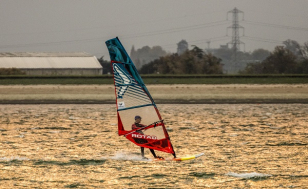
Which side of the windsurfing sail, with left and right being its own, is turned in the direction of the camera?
right
